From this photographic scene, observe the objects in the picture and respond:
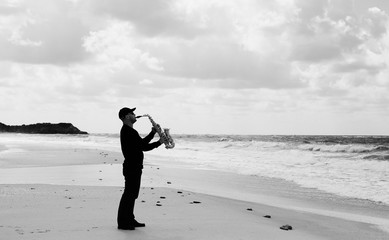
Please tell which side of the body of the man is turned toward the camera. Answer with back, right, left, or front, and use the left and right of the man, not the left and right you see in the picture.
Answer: right

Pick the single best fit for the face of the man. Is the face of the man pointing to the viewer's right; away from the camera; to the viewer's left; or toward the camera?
to the viewer's right
